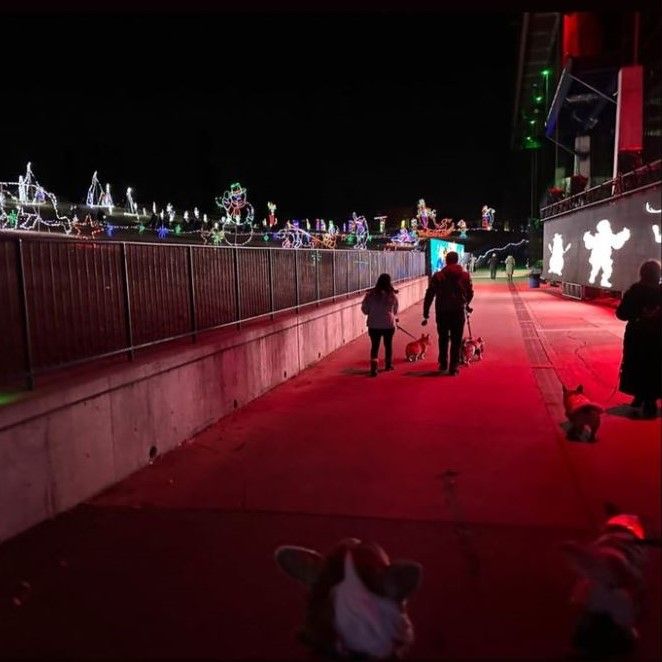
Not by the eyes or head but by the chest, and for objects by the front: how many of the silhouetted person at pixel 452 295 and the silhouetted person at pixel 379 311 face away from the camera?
2

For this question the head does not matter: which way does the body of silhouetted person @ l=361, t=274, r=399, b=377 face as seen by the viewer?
away from the camera

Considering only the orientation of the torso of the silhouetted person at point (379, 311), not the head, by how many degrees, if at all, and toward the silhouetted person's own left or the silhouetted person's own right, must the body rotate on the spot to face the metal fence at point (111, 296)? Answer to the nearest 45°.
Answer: approximately 135° to the silhouetted person's own left

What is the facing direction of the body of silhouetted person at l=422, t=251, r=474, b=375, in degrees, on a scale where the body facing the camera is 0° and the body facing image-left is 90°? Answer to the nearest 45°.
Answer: approximately 180°

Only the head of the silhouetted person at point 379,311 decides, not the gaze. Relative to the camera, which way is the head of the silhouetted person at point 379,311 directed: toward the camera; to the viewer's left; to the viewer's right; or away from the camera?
away from the camera

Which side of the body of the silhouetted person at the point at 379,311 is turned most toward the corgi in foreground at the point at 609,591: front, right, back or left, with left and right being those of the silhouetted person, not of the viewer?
back

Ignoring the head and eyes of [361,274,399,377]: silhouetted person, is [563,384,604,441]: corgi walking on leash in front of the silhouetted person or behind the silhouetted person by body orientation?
behind

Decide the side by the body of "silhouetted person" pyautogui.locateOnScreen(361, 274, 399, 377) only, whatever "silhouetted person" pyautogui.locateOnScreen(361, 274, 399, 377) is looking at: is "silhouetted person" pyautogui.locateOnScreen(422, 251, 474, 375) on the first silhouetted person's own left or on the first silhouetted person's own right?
on the first silhouetted person's own right

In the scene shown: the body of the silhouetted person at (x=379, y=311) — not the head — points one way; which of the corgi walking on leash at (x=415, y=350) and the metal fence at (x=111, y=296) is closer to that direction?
the corgi walking on leash

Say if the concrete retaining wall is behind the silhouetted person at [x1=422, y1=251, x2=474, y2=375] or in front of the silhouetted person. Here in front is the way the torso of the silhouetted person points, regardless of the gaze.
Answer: behind

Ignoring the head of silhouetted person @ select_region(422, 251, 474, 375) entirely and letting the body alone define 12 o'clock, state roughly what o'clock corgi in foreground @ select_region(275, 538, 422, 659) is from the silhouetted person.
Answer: The corgi in foreground is roughly at 6 o'clock from the silhouetted person.

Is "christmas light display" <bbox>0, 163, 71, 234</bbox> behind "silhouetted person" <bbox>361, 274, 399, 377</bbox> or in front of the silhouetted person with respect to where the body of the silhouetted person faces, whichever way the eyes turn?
in front

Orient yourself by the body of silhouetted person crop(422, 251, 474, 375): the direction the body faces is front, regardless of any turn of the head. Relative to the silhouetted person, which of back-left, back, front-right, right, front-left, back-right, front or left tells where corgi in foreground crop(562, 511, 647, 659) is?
back
